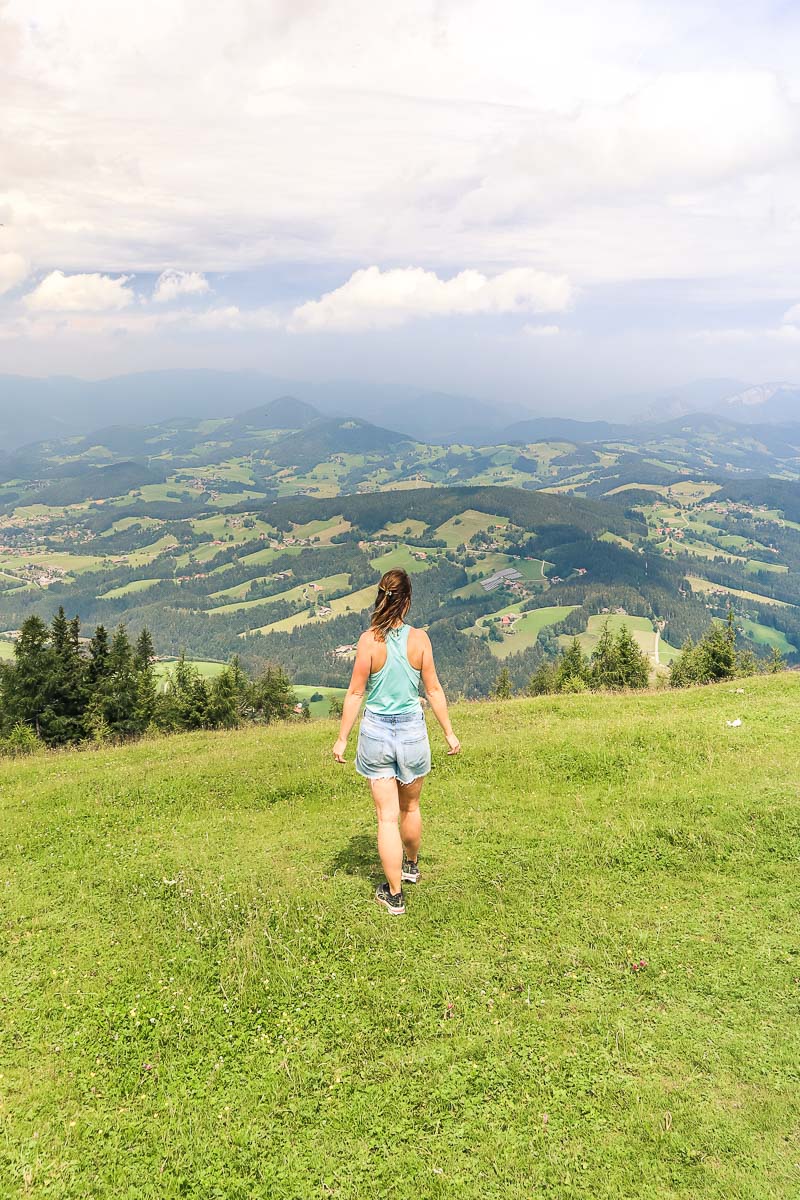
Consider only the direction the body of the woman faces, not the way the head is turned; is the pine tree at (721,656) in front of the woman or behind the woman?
in front

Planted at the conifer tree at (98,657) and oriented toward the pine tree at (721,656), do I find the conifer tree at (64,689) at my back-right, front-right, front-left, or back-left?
back-right

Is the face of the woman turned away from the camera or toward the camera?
away from the camera

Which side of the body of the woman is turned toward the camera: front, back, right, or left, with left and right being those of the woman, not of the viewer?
back

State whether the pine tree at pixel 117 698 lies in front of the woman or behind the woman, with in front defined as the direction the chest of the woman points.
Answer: in front
